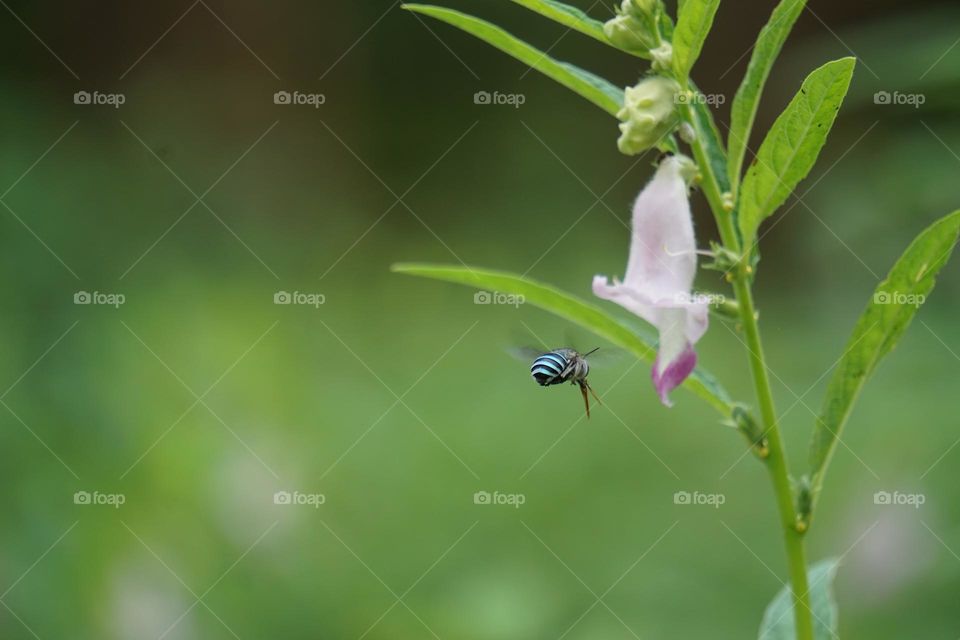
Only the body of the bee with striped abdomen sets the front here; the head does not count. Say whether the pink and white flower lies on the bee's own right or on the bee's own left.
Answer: on the bee's own right

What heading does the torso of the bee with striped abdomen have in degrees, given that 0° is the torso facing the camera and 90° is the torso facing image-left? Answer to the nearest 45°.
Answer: approximately 225°
